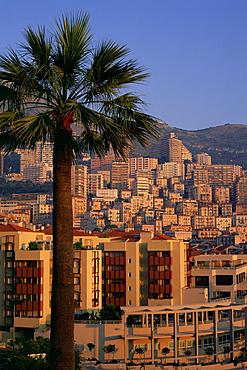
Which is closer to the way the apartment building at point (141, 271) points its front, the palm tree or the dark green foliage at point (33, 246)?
the palm tree

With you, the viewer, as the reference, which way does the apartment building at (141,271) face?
facing the viewer

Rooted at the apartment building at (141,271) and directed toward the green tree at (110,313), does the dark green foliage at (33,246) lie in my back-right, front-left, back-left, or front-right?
front-right

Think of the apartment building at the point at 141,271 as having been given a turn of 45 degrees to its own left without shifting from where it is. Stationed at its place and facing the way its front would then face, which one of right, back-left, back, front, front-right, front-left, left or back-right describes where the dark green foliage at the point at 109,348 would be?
front-right

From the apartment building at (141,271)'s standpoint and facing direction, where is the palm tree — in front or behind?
in front

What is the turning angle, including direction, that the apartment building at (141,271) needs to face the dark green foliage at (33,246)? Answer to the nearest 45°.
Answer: approximately 45° to its right

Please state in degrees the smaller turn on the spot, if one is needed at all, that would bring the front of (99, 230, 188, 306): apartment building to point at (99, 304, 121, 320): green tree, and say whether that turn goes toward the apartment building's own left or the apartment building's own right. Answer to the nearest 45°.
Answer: approximately 45° to the apartment building's own right
